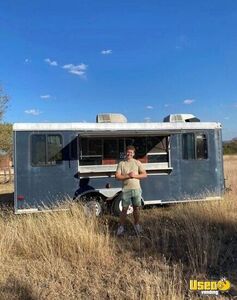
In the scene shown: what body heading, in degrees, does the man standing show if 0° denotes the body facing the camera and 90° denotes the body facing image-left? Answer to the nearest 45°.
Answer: approximately 0°

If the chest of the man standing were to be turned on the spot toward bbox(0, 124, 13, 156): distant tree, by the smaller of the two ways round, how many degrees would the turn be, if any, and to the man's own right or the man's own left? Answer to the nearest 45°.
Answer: approximately 135° to the man's own right
